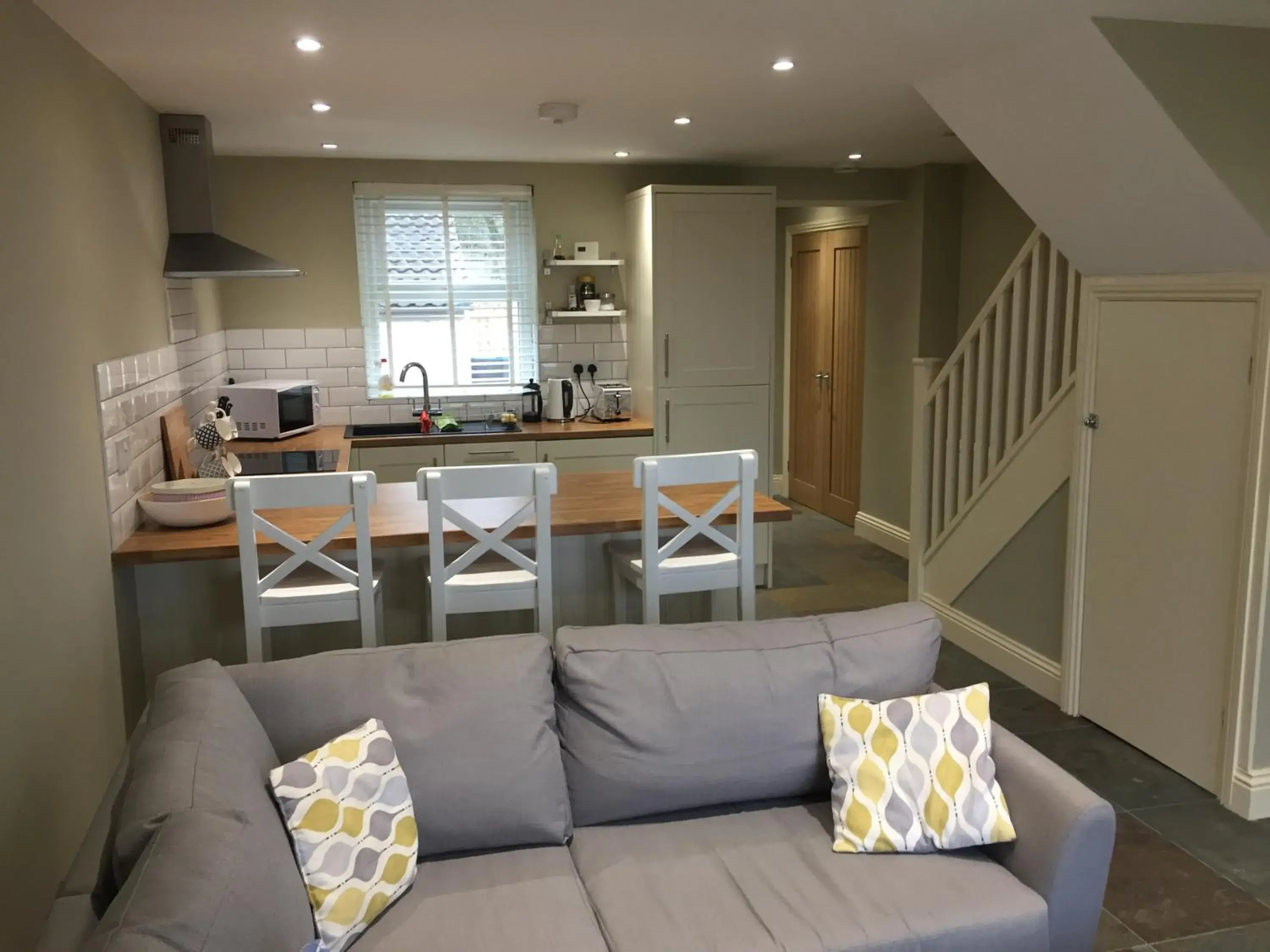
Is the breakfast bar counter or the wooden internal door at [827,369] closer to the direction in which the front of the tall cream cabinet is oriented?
the breakfast bar counter

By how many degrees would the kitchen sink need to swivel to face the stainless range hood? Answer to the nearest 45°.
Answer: approximately 45° to its right

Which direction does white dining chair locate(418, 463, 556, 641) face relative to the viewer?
away from the camera

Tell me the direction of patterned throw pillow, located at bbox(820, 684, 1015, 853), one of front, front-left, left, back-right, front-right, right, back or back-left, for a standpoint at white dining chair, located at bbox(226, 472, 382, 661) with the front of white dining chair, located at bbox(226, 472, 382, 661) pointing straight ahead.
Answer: back-right

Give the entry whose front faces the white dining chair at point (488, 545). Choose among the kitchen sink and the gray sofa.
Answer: the kitchen sink

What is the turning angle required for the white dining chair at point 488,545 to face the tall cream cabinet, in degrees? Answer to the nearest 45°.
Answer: approximately 45° to its right

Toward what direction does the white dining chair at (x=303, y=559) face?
away from the camera

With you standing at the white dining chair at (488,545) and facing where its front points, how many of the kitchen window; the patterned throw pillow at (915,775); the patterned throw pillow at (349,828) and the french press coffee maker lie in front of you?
2

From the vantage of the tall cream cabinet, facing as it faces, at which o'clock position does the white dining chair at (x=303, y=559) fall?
The white dining chair is roughly at 1 o'clock from the tall cream cabinet.

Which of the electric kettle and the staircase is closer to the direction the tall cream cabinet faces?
the staircase

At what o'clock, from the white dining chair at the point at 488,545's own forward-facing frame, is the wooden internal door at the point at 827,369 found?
The wooden internal door is roughly at 1 o'clock from the white dining chair.

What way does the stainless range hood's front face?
to the viewer's right

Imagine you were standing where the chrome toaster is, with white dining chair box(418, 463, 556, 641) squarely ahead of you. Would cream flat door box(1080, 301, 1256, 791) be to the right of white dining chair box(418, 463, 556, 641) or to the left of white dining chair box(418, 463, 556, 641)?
left

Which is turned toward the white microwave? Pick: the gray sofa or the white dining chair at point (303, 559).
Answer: the white dining chair

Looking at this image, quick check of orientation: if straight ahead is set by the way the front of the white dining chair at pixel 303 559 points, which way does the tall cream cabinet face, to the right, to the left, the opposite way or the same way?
the opposite way

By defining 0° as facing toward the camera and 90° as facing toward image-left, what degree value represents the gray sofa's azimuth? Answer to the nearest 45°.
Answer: approximately 0°

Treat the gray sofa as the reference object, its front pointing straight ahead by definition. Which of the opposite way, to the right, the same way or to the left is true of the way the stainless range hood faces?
to the left
